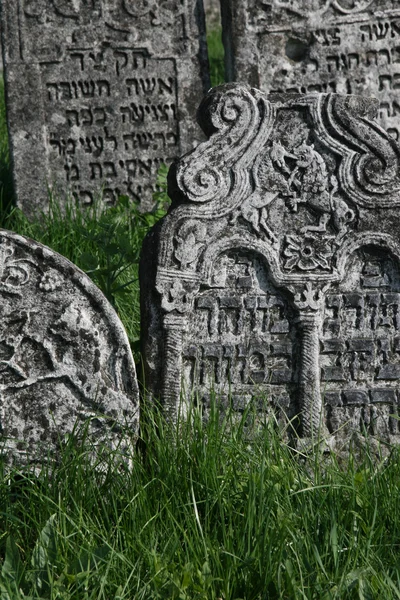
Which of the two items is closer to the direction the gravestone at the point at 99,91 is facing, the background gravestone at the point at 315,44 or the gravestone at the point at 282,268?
the gravestone

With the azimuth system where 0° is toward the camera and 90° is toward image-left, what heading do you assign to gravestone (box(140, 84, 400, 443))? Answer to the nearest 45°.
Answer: approximately 0°

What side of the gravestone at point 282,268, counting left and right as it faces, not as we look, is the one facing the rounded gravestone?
right

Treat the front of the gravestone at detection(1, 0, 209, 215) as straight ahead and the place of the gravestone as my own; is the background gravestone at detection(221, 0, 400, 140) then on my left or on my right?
on my left

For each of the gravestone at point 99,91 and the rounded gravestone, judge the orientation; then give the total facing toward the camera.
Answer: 2

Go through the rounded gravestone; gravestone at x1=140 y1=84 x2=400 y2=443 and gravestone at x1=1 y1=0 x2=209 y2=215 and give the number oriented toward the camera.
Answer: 3

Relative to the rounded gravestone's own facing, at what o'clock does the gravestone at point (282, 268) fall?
The gravestone is roughly at 9 o'clock from the rounded gravestone.

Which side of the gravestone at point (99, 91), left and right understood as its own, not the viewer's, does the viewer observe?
front

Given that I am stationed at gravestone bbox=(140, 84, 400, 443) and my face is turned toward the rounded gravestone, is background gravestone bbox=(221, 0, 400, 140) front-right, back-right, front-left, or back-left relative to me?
back-right

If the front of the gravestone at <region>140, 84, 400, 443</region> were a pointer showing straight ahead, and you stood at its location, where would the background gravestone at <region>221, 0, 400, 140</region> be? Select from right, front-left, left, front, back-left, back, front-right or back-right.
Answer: back

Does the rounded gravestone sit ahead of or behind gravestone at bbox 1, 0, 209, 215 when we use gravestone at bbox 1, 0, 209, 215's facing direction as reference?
ahead
